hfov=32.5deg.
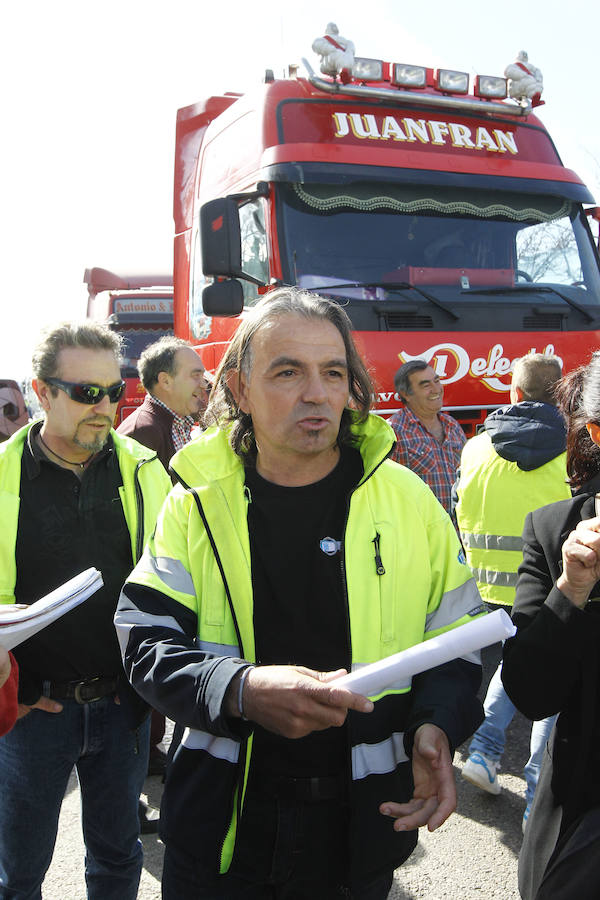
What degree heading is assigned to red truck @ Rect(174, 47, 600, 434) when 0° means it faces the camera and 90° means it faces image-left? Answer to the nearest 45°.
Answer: approximately 315°

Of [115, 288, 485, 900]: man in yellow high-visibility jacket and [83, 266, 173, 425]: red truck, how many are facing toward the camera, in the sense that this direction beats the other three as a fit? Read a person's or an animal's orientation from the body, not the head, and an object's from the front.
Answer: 2

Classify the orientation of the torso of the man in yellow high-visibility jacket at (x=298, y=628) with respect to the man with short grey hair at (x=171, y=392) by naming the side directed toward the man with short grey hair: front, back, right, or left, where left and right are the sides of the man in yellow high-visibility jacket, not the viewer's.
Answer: back

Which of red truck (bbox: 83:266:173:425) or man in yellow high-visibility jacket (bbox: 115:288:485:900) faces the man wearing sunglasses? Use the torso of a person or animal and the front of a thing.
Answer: the red truck

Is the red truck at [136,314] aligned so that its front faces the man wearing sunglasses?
yes

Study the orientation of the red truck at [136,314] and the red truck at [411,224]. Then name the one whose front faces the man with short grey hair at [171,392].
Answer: the red truck at [136,314]

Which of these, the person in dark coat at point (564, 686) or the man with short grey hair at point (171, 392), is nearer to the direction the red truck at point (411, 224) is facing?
the person in dark coat

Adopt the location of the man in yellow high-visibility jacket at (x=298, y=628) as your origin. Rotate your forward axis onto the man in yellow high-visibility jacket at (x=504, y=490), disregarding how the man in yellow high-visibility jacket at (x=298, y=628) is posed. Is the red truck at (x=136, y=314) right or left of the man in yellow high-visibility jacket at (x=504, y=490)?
left

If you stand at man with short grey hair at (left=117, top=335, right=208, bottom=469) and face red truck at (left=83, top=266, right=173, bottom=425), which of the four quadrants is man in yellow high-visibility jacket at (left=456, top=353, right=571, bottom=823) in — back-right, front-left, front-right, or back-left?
back-right

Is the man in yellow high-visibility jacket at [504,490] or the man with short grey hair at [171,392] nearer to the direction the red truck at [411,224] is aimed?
the man in yellow high-visibility jacket

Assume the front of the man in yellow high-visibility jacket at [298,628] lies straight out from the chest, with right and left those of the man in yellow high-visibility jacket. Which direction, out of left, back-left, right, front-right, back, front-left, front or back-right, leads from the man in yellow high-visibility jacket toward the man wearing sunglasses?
back-right

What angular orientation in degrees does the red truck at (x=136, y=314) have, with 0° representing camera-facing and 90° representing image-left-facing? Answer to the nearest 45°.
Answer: approximately 0°
